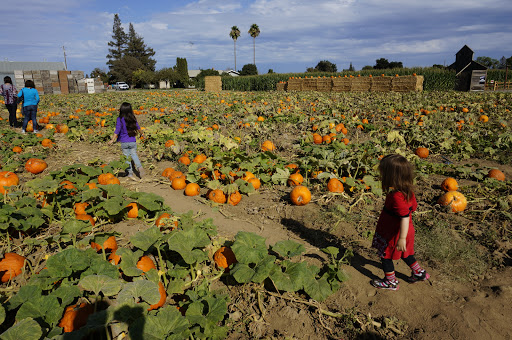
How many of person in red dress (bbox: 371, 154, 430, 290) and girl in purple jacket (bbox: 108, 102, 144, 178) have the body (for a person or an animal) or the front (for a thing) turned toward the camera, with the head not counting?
0

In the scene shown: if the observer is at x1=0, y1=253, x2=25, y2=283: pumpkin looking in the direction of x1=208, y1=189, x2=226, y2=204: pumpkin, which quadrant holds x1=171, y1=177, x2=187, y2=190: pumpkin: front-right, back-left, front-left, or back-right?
front-left

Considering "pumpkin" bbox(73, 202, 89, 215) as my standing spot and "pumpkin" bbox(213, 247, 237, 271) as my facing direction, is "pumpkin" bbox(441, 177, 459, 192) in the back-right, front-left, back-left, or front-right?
front-left

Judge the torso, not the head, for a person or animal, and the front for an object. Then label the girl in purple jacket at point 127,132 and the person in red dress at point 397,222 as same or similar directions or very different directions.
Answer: same or similar directions

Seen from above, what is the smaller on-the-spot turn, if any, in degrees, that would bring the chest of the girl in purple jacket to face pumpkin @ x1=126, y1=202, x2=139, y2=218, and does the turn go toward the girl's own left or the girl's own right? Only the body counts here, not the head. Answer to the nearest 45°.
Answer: approximately 135° to the girl's own left

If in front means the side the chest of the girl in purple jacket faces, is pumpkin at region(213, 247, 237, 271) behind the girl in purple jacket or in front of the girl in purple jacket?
behind

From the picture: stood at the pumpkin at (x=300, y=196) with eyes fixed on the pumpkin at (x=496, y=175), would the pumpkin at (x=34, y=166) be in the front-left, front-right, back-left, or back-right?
back-left

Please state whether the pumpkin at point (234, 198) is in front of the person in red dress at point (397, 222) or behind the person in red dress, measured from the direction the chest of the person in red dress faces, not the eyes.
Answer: in front

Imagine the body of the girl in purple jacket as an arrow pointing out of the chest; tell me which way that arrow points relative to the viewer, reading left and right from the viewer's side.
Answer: facing away from the viewer and to the left of the viewer

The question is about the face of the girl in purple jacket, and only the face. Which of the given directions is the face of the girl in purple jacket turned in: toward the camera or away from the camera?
away from the camera
